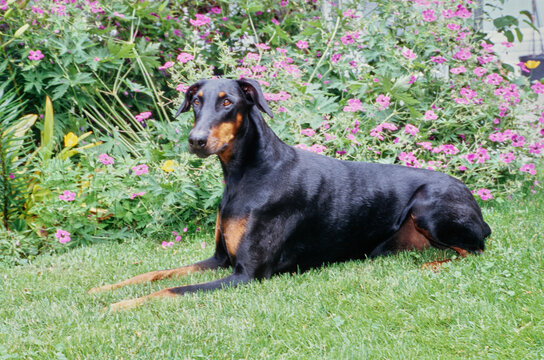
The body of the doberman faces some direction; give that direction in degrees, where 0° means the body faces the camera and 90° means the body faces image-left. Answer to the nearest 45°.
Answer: approximately 45°

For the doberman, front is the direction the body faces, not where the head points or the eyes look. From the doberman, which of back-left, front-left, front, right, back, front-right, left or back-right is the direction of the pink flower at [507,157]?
back

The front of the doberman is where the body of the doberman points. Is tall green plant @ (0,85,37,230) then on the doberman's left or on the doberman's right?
on the doberman's right

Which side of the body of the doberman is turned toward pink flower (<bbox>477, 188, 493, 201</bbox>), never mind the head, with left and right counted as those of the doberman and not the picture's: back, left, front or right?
back

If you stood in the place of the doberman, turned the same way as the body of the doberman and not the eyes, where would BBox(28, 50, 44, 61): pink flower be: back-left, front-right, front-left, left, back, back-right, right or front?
right

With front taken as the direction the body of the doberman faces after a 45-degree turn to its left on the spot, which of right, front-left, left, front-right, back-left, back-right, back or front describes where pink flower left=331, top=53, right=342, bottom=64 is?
back

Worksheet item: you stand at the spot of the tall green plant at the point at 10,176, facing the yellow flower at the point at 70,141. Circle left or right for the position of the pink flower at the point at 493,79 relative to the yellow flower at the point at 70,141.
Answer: right

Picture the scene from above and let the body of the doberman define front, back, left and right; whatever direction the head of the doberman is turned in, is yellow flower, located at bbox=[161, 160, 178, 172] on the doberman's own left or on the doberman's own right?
on the doberman's own right

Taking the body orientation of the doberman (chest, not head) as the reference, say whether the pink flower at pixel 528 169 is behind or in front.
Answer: behind

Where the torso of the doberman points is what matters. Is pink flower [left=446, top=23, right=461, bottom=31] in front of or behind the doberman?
behind

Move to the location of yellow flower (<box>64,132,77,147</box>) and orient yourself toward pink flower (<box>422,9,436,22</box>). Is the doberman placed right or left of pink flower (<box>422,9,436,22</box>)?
right
